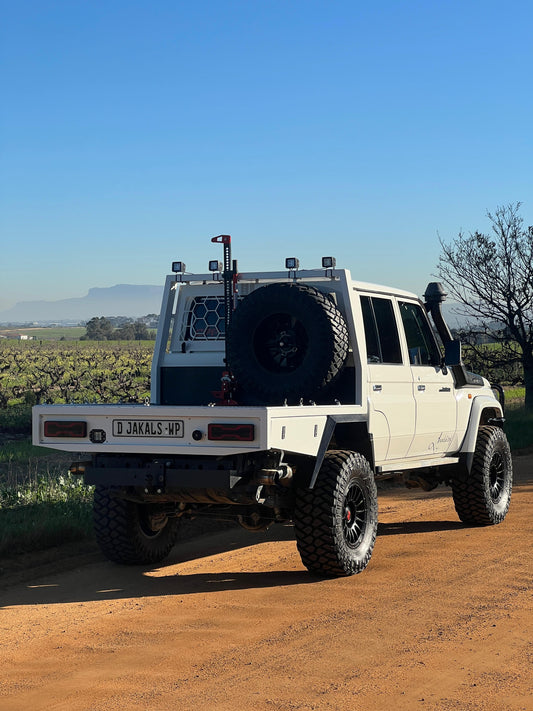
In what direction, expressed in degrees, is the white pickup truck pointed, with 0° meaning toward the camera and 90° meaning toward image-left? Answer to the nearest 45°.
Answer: approximately 225°
